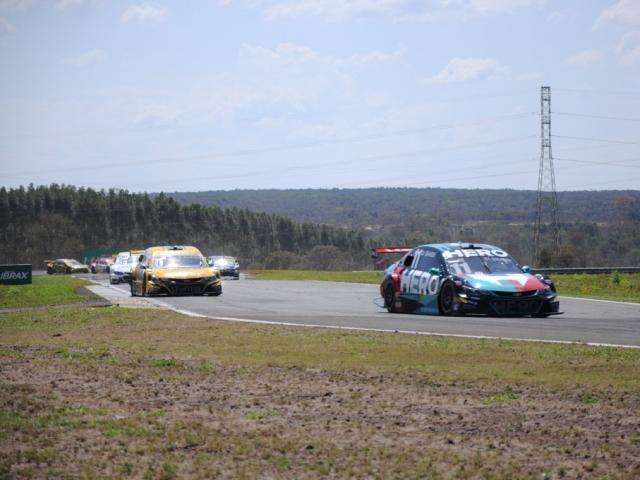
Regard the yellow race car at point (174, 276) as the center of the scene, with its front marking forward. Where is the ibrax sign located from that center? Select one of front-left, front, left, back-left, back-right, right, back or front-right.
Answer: back-right

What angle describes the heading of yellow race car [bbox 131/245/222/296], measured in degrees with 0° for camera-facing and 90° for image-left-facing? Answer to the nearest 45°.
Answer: approximately 0°

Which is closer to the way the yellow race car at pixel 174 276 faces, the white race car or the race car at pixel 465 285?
the race car

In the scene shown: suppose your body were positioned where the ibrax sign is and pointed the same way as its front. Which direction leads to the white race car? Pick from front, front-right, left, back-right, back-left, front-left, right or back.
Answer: back-left

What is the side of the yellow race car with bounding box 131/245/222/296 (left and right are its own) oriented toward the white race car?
back

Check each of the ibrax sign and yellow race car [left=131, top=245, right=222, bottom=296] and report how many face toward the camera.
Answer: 2

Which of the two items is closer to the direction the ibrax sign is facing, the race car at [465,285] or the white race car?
the race car

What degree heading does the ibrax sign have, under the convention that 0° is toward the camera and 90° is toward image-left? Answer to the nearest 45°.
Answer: approximately 0°

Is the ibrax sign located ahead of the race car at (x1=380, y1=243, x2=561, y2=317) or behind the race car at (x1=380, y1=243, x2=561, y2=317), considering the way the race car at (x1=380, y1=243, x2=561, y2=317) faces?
behind

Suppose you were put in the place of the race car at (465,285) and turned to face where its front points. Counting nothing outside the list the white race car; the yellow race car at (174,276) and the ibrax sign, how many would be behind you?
3
